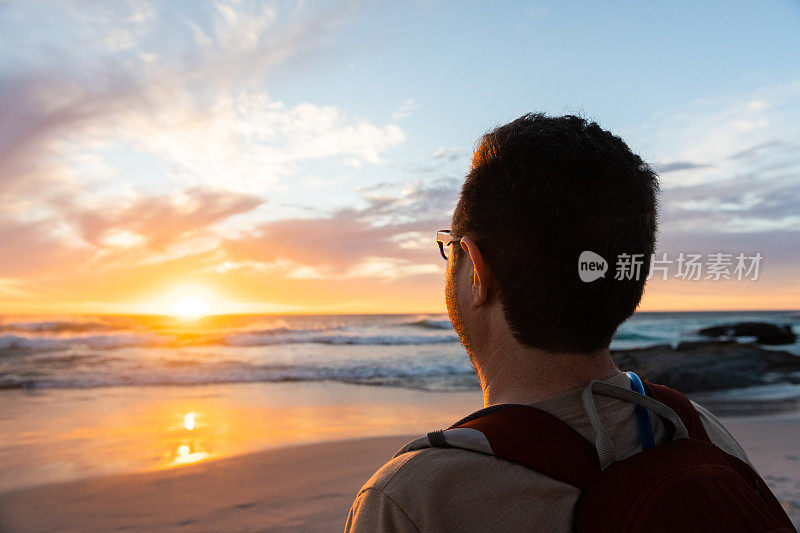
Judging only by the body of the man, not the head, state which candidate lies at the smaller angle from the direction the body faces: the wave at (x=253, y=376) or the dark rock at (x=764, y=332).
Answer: the wave

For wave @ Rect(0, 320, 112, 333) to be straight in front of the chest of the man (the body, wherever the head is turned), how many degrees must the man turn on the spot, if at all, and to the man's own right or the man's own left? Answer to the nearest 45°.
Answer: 0° — they already face it

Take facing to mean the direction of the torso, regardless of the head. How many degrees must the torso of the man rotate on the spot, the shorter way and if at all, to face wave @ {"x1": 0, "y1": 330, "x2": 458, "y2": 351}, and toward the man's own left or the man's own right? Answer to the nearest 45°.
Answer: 0° — they already face it

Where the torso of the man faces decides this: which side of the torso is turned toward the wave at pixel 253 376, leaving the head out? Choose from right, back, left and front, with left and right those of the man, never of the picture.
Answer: front

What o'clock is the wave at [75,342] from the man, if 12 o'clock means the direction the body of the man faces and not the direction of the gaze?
The wave is roughly at 12 o'clock from the man.

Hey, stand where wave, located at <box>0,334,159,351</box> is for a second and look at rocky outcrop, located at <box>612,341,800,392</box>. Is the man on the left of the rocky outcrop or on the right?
right

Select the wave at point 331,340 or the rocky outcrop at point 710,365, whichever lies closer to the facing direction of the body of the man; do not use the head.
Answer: the wave

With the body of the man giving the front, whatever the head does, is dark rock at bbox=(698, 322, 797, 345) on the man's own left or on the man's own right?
on the man's own right

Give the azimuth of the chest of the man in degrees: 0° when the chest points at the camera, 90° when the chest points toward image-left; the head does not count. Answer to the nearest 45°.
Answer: approximately 135°

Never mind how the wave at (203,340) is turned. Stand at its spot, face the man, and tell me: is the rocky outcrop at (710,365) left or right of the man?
left

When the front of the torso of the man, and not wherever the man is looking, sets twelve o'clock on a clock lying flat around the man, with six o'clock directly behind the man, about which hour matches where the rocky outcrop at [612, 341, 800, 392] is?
The rocky outcrop is roughly at 2 o'clock from the man.

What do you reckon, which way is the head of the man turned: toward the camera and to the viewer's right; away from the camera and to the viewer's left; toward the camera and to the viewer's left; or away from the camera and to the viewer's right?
away from the camera and to the viewer's left
